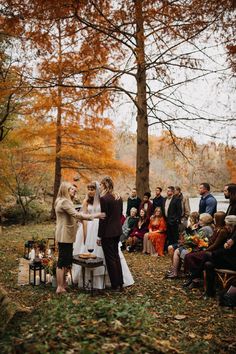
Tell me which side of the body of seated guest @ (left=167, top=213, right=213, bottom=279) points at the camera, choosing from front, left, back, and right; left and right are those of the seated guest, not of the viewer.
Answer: left

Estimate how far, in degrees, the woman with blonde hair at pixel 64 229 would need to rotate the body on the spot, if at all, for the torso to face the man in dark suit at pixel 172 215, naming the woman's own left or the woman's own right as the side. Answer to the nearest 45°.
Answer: approximately 45° to the woman's own left

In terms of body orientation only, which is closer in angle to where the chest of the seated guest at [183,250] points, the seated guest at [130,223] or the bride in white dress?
the bride in white dress

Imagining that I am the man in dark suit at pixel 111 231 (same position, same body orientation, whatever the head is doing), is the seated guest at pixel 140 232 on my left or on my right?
on my right

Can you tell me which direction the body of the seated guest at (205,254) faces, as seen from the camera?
to the viewer's left

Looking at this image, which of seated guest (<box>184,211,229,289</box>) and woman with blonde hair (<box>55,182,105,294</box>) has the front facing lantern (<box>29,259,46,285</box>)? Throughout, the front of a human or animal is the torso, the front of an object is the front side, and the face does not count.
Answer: the seated guest

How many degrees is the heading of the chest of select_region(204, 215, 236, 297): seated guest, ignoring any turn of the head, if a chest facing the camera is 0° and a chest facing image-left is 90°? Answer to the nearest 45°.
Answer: approximately 90°
